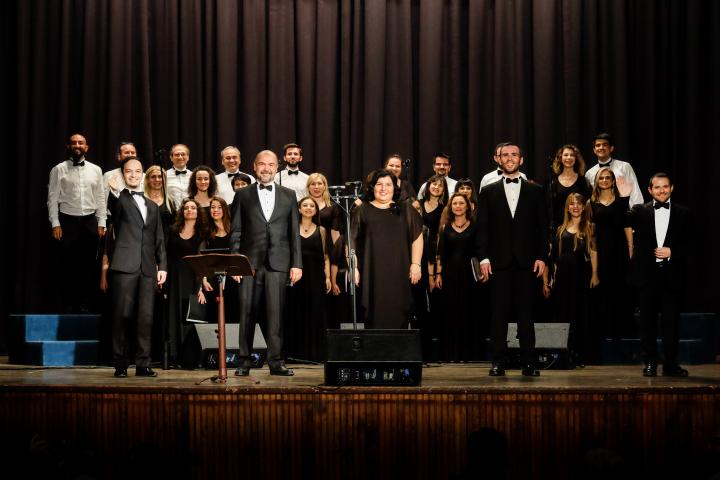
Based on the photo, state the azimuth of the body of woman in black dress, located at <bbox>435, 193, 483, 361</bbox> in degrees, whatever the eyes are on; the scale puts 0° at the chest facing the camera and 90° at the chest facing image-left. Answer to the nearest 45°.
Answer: approximately 0°

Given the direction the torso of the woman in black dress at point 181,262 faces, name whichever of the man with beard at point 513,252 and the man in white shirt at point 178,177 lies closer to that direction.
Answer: the man with beard

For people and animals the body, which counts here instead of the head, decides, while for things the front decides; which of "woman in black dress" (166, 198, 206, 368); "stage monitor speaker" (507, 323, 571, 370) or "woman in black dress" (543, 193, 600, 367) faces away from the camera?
the stage monitor speaker

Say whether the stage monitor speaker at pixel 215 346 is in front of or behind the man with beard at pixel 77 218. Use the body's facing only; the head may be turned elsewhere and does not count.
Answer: in front

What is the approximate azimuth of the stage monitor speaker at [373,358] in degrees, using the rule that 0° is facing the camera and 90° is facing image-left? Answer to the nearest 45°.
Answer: approximately 180°

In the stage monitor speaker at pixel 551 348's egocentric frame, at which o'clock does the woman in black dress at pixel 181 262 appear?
The woman in black dress is roughly at 9 o'clock from the stage monitor speaker.

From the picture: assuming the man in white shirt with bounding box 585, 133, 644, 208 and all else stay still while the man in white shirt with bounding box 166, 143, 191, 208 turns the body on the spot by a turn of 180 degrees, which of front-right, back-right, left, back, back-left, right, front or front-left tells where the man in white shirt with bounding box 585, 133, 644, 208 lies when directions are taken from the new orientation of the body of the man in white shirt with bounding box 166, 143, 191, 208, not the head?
right

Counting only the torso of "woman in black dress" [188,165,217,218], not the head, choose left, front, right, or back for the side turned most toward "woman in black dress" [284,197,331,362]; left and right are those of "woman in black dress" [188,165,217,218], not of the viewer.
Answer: left

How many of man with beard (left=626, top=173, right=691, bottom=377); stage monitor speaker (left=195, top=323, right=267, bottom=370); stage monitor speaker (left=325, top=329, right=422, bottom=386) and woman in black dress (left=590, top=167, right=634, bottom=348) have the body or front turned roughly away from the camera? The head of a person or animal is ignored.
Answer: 2
